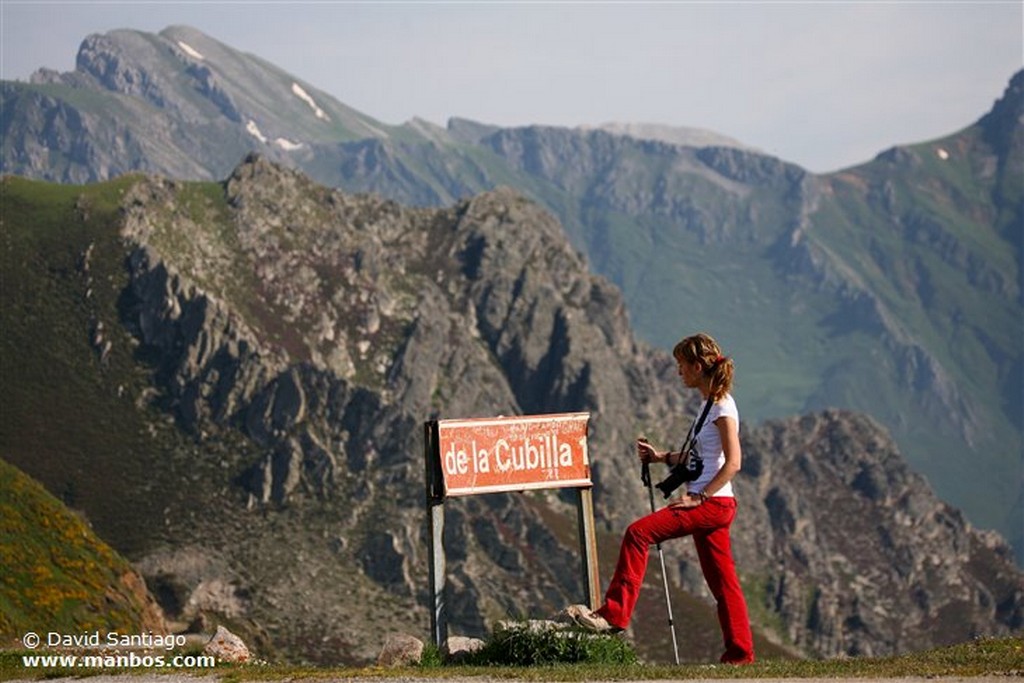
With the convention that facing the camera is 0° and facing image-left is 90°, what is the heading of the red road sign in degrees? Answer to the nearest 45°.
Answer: approximately 0°
